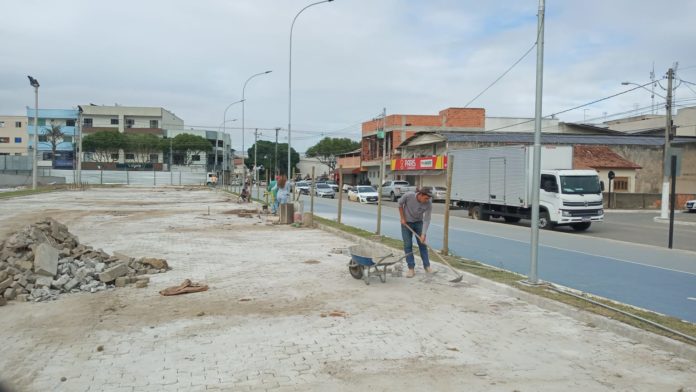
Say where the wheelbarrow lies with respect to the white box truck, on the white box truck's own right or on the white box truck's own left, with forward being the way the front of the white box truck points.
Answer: on the white box truck's own right

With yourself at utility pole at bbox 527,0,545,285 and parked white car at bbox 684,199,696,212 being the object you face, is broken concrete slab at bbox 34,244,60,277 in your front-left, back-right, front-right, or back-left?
back-left

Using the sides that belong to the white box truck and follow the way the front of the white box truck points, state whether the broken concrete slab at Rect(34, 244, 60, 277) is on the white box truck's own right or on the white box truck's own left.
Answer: on the white box truck's own right

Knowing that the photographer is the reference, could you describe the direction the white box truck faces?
facing the viewer and to the right of the viewer

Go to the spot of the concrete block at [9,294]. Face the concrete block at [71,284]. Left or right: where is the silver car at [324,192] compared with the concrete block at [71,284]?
left

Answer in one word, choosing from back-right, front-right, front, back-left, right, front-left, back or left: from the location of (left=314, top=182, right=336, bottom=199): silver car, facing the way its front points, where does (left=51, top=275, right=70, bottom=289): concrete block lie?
front-right

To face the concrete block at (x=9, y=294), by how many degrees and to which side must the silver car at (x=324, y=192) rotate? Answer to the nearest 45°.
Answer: approximately 45° to its right

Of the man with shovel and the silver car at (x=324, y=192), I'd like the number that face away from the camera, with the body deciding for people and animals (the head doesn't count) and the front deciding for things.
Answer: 0

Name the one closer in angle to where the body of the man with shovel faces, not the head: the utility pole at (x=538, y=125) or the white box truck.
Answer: the utility pole

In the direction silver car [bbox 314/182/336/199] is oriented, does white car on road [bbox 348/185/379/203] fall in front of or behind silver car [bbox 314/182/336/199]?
in front

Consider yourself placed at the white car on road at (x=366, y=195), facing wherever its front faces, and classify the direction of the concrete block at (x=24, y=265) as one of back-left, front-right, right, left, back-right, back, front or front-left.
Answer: front-right

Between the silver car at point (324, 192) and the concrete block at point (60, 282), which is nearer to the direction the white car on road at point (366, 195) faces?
the concrete block
